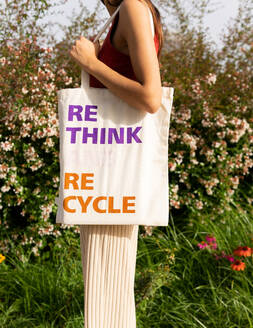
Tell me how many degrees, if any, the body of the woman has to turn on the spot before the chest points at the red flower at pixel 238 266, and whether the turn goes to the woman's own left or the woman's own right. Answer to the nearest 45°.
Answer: approximately 135° to the woman's own right

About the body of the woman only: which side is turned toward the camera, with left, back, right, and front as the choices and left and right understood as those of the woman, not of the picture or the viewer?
left
